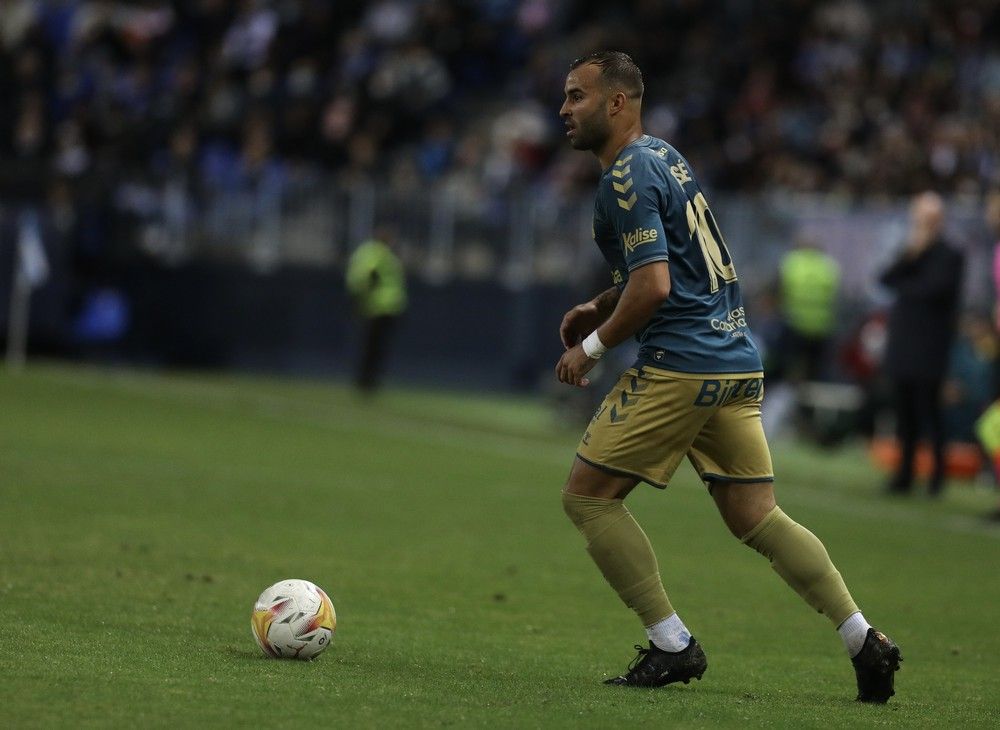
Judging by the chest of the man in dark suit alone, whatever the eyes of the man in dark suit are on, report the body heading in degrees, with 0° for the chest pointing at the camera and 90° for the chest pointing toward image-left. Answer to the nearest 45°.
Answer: approximately 45°

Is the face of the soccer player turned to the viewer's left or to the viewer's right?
to the viewer's left

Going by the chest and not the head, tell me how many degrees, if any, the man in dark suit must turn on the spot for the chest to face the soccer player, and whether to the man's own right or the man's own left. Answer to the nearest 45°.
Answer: approximately 45° to the man's own left

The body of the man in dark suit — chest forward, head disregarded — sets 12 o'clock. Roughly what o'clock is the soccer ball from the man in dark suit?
The soccer ball is roughly at 11 o'clock from the man in dark suit.
